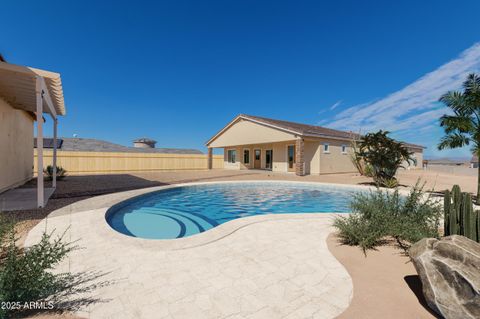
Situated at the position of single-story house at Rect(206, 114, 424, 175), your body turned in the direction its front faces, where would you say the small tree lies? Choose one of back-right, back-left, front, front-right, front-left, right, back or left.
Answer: left

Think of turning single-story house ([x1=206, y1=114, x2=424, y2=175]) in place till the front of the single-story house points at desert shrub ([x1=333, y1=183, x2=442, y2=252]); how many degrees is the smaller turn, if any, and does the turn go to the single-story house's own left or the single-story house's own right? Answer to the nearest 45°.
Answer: approximately 45° to the single-story house's own left

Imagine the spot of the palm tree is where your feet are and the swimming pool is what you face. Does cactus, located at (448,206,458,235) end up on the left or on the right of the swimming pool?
left

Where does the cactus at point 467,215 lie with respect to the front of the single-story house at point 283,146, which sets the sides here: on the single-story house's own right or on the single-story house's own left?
on the single-story house's own left

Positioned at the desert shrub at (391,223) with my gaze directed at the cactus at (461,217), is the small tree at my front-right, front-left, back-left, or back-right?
front-left

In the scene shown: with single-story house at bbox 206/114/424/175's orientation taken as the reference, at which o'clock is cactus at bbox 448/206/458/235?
The cactus is roughly at 10 o'clock from the single-story house.

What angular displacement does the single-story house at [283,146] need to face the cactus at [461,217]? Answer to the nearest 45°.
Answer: approximately 45° to its left

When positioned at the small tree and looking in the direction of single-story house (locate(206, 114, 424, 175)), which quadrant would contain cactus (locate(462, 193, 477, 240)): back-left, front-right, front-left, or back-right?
back-left

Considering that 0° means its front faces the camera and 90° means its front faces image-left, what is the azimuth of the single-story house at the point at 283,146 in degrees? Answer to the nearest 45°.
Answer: approximately 45°

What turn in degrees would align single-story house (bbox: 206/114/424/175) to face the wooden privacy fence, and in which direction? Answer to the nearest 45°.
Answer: approximately 45° to its right

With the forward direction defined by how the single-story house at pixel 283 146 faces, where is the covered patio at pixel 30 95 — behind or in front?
in front
